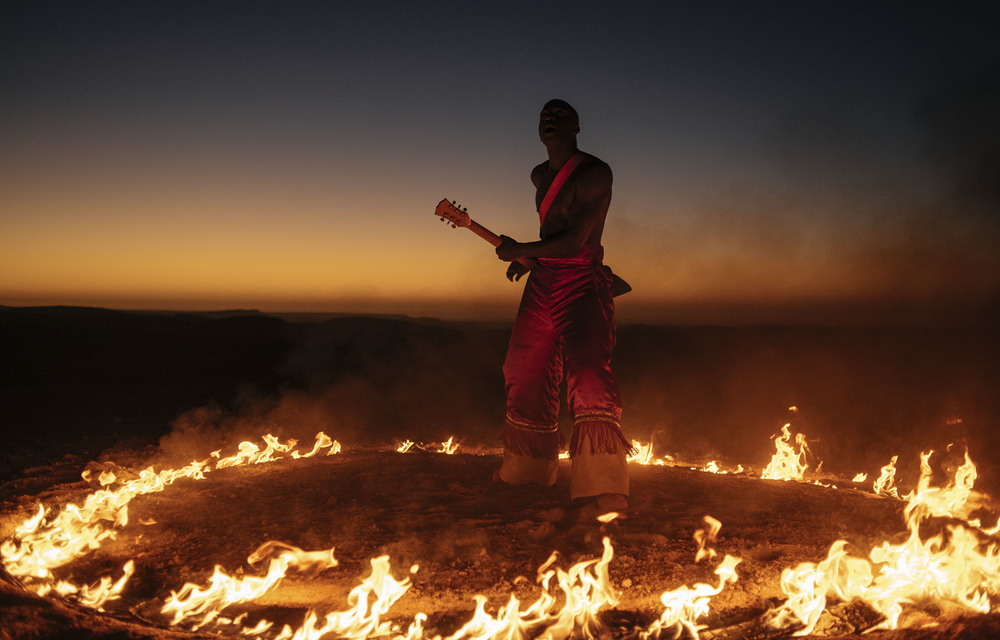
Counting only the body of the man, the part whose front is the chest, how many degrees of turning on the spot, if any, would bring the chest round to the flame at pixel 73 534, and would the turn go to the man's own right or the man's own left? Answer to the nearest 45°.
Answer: approximately 45° to the man's own right

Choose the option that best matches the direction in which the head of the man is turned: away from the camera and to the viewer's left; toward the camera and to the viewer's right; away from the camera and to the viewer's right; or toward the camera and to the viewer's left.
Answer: toward the camera and to the viewer's left

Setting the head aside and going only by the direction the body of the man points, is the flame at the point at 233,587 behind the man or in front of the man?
in front

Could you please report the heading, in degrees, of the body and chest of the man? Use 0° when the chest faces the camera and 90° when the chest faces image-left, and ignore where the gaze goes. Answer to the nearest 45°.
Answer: approximately 45°
